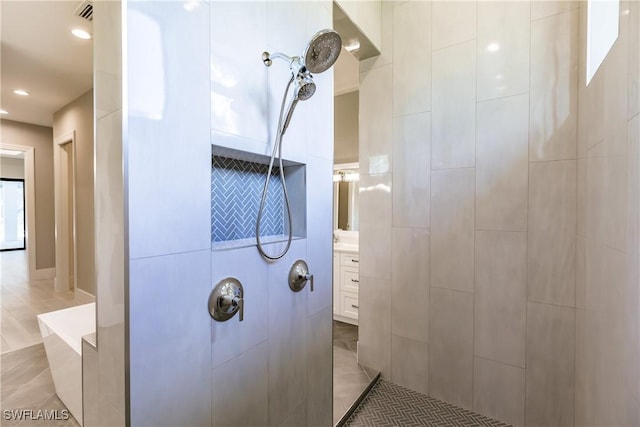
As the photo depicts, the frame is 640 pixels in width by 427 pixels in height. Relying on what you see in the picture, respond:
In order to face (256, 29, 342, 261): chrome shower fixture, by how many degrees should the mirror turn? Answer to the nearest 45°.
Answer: approximately 45° to its left

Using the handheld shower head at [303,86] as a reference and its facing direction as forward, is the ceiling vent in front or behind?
behind

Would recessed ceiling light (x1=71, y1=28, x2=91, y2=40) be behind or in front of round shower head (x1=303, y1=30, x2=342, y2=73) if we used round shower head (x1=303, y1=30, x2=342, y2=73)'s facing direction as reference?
behind

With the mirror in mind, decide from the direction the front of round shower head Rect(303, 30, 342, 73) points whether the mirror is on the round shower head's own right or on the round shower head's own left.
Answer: on the round shower head's own left

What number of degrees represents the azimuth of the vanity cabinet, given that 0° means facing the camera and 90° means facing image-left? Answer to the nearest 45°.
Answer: approximately 45°

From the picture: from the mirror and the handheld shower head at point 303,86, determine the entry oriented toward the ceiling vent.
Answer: the mirror

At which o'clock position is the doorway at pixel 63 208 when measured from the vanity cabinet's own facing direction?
The doorway is roughly at 2 o'clock from the vanity cabinet.

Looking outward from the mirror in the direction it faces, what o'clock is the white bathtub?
The white bathtub is roughly at 12 o'clock from the mirror.

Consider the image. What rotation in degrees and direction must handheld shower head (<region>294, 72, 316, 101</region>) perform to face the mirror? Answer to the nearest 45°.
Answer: approximately 135° to its left

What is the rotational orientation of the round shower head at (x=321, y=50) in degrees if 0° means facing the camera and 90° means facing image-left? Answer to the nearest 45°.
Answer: approximately 315°

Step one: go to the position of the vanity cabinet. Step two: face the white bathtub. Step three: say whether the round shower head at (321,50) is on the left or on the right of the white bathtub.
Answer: left

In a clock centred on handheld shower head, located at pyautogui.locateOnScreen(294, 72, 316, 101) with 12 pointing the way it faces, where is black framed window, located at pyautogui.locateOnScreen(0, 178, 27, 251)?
The black framed window is roughly at 6 o'clock from the handheld shower head.

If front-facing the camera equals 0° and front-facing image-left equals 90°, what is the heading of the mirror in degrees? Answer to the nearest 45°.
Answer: approximately 45°
